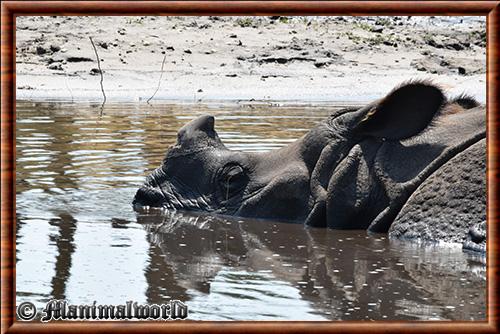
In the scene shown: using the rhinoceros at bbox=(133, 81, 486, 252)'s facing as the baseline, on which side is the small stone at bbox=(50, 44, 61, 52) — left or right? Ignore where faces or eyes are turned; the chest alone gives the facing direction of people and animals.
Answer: on its right

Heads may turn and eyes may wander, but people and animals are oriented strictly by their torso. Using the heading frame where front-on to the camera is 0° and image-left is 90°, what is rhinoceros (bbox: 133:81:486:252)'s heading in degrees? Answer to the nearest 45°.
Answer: approximately 90°

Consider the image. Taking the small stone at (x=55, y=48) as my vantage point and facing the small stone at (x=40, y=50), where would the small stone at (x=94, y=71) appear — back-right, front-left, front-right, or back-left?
back-left

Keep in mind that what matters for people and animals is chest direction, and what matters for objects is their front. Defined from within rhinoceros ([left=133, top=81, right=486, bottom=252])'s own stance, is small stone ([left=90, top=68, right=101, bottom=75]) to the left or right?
on its right

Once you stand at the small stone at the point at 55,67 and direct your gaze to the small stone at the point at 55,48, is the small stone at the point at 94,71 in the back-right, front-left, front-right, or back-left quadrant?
back-right

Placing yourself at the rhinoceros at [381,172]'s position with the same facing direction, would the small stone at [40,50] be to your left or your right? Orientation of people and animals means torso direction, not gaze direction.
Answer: on your right

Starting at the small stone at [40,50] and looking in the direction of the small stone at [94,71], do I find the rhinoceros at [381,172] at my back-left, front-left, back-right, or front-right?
front-right
